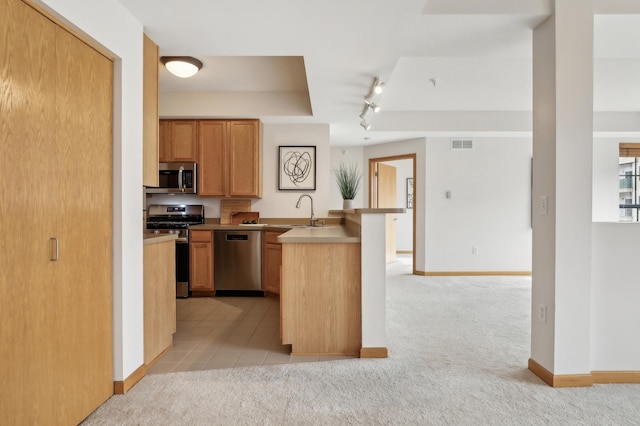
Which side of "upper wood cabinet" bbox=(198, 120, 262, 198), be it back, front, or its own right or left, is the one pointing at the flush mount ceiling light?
front

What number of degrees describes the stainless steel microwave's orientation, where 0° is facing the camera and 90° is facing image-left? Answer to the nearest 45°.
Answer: approximately 0°

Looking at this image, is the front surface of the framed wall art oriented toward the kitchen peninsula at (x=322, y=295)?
yes

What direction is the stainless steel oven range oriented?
toward the camera

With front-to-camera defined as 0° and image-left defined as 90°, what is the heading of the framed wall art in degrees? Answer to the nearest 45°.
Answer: approximately 0°

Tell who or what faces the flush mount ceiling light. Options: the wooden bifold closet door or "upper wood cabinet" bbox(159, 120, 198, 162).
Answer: the upper wood cabinet

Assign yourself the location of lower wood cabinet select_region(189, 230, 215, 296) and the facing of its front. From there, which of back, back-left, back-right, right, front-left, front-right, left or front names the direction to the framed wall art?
left

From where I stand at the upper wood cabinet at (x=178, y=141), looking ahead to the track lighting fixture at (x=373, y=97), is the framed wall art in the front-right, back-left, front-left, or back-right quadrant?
front-left

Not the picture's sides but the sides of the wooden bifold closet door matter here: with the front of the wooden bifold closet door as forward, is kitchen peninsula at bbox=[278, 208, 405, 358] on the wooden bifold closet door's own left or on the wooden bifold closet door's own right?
on the wooden bifold closet door's own left

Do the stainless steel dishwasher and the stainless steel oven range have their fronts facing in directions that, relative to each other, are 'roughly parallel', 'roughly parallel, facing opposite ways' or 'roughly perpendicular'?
roughly parallel

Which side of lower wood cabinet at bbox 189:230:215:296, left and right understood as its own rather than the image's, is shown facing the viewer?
front

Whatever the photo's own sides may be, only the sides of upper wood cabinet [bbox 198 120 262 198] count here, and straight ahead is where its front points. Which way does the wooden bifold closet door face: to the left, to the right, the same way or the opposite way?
to the left

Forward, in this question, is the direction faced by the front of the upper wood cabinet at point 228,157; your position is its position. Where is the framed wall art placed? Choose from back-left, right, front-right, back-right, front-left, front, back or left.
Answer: left

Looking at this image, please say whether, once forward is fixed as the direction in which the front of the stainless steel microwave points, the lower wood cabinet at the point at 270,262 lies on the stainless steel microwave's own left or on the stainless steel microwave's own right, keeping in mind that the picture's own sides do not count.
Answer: on the stainless steel microwave's own left
